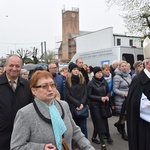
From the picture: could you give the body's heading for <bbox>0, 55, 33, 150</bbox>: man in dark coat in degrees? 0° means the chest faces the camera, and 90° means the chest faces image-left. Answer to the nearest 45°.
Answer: approximately 0°

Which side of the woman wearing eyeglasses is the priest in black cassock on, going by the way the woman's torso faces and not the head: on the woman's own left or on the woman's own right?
on the woman's own left

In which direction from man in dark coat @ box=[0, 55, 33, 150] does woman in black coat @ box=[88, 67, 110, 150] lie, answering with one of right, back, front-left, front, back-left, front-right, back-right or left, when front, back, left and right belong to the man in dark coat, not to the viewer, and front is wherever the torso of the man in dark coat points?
back-left

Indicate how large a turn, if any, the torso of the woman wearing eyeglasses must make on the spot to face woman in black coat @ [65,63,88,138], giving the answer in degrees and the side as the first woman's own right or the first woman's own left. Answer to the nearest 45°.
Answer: approximately 135° to the first woman's own left

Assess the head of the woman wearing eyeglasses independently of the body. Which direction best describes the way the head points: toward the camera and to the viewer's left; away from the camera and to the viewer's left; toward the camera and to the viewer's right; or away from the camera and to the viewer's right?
toward the camera and to the viewer's right

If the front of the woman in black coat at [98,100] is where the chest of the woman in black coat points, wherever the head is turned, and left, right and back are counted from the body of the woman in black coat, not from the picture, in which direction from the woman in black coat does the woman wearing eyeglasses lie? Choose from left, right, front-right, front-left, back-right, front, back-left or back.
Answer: front-right

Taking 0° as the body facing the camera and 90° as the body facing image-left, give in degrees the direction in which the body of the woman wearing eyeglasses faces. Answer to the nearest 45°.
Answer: approximately 315°
